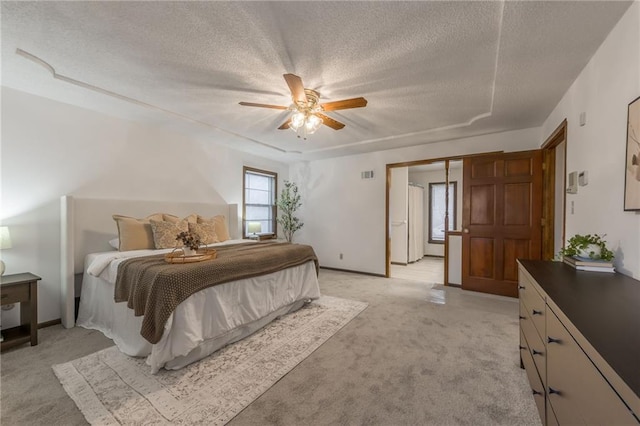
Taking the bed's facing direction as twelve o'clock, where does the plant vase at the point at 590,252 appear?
The plant vase is roughly at 12 o'clock from the bed.

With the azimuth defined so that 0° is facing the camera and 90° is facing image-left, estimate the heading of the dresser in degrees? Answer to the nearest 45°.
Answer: approximately 90°

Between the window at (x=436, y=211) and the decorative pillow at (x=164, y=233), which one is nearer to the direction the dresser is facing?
the decorative pillow

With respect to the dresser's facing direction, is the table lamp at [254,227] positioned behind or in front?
in front

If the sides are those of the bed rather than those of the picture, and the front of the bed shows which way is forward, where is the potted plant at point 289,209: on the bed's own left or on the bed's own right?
on the bed's own left

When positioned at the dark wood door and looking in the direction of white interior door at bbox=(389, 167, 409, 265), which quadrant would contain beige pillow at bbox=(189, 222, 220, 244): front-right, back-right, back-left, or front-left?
front-left

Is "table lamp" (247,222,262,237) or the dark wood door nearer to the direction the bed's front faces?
the dark wood door

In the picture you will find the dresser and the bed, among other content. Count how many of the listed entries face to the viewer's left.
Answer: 1

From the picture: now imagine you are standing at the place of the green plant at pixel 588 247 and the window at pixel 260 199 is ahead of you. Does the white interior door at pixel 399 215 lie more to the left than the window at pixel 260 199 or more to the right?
right

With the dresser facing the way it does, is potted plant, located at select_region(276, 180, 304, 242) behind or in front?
in front

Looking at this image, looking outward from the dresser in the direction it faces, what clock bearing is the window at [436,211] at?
The window is roughly at 2 o'clock from the dresser.

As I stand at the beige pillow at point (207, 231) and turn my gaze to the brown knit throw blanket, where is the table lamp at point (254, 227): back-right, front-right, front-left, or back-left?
back-left

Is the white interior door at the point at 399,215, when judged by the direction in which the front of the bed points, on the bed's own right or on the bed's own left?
on the bed's own left

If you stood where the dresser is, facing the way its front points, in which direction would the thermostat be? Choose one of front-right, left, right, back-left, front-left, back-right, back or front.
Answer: right

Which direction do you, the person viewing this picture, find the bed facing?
facing the viewer and to the right of the viewer
